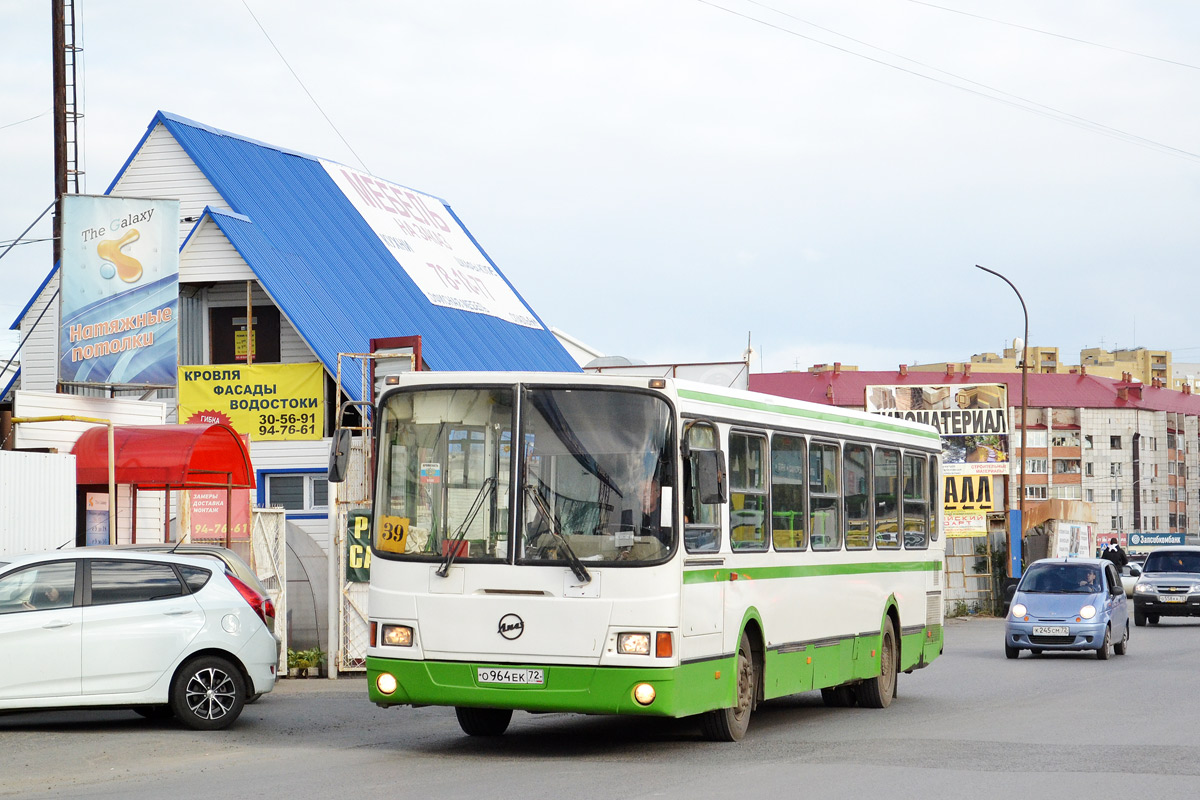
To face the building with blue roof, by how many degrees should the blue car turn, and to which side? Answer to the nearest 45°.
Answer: approximately 90° to its right

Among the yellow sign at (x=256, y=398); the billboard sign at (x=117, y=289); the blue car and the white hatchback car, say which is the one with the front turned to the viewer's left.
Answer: the white hatchback car

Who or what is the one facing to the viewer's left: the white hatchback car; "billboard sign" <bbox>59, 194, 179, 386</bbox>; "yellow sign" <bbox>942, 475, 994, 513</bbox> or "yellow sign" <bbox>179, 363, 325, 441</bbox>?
the white hatchback car

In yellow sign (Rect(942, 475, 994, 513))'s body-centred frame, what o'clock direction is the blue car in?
The blue car is roughly at 12 o'clock from the yellow sign.

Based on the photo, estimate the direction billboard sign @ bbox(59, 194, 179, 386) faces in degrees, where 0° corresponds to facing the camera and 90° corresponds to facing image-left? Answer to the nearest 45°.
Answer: approximately 0°

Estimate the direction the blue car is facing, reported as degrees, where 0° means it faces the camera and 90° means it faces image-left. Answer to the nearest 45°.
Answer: approximately 0°

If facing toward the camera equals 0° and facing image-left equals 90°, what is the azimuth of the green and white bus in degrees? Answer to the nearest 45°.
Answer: approximately 45°

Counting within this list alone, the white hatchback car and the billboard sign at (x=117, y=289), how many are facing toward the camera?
1
